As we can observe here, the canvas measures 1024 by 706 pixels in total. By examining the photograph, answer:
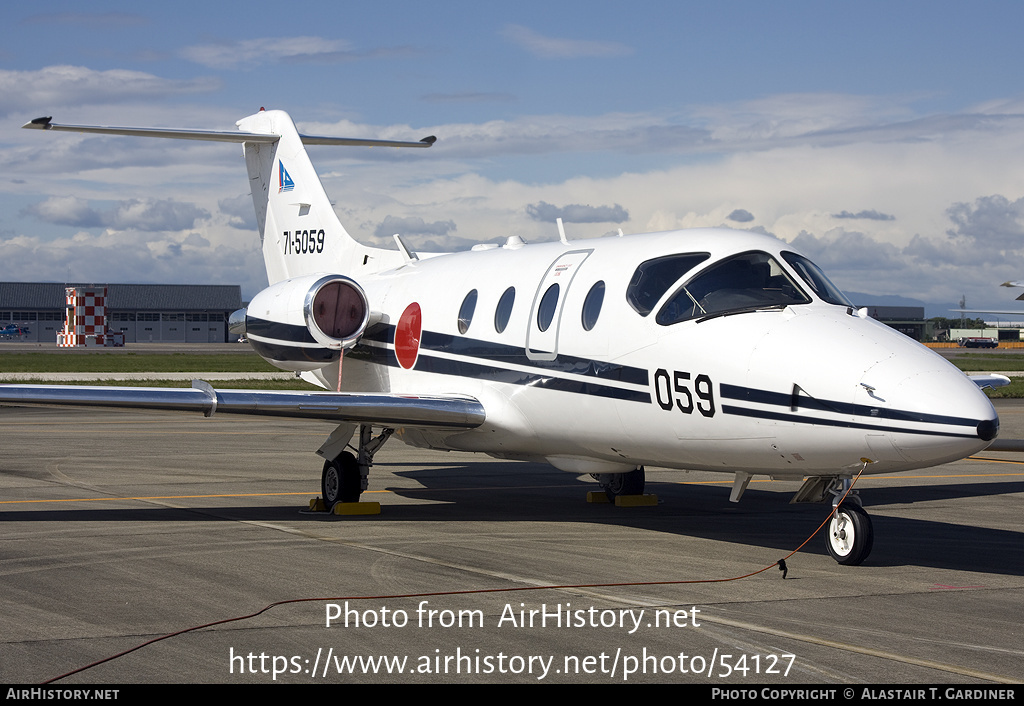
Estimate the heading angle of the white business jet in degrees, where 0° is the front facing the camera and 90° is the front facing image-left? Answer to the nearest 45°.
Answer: approximately 315°
